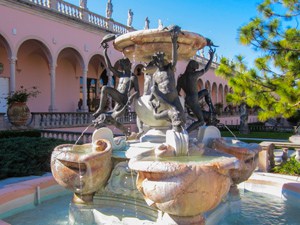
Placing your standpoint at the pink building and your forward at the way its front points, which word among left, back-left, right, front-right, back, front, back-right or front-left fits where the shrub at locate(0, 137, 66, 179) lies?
front-right

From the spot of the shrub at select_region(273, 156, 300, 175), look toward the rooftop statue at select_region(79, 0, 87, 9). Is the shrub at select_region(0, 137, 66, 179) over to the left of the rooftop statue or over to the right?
left

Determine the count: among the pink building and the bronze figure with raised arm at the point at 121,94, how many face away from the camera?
0

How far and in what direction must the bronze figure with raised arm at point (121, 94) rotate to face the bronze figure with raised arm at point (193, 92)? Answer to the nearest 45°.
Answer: approximately 135° to its left

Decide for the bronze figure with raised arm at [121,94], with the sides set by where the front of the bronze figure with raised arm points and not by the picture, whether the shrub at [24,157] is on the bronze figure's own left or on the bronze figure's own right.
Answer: on the bronze figure's own right

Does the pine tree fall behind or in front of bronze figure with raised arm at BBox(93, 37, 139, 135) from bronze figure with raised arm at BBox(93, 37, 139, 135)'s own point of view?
behind

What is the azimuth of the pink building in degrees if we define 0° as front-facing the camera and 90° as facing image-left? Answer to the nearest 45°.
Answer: approximately 315°

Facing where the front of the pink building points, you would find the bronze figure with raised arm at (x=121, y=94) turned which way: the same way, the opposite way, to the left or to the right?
to the right

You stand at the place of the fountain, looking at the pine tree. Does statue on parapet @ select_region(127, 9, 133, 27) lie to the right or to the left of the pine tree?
left

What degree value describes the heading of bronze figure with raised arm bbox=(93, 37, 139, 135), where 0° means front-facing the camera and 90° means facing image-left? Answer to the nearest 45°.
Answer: approximately 45°
